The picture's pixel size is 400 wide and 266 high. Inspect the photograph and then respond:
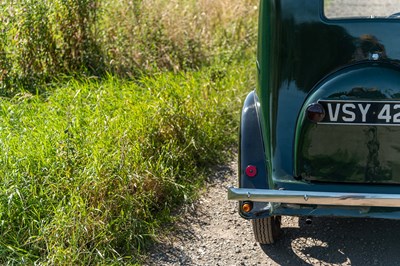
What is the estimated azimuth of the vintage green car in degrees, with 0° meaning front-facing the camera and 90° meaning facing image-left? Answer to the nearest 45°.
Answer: approximately 180°
